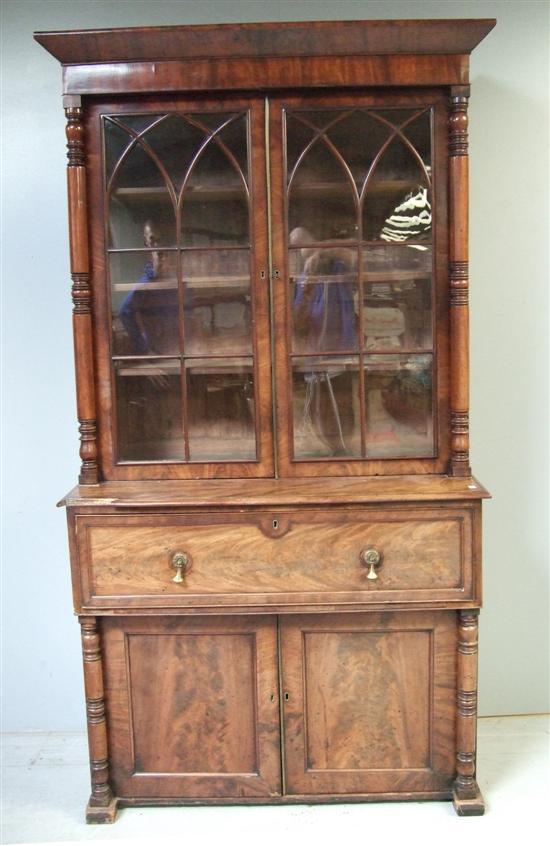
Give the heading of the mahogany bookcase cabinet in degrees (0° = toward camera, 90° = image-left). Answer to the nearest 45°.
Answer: approximately 0°
